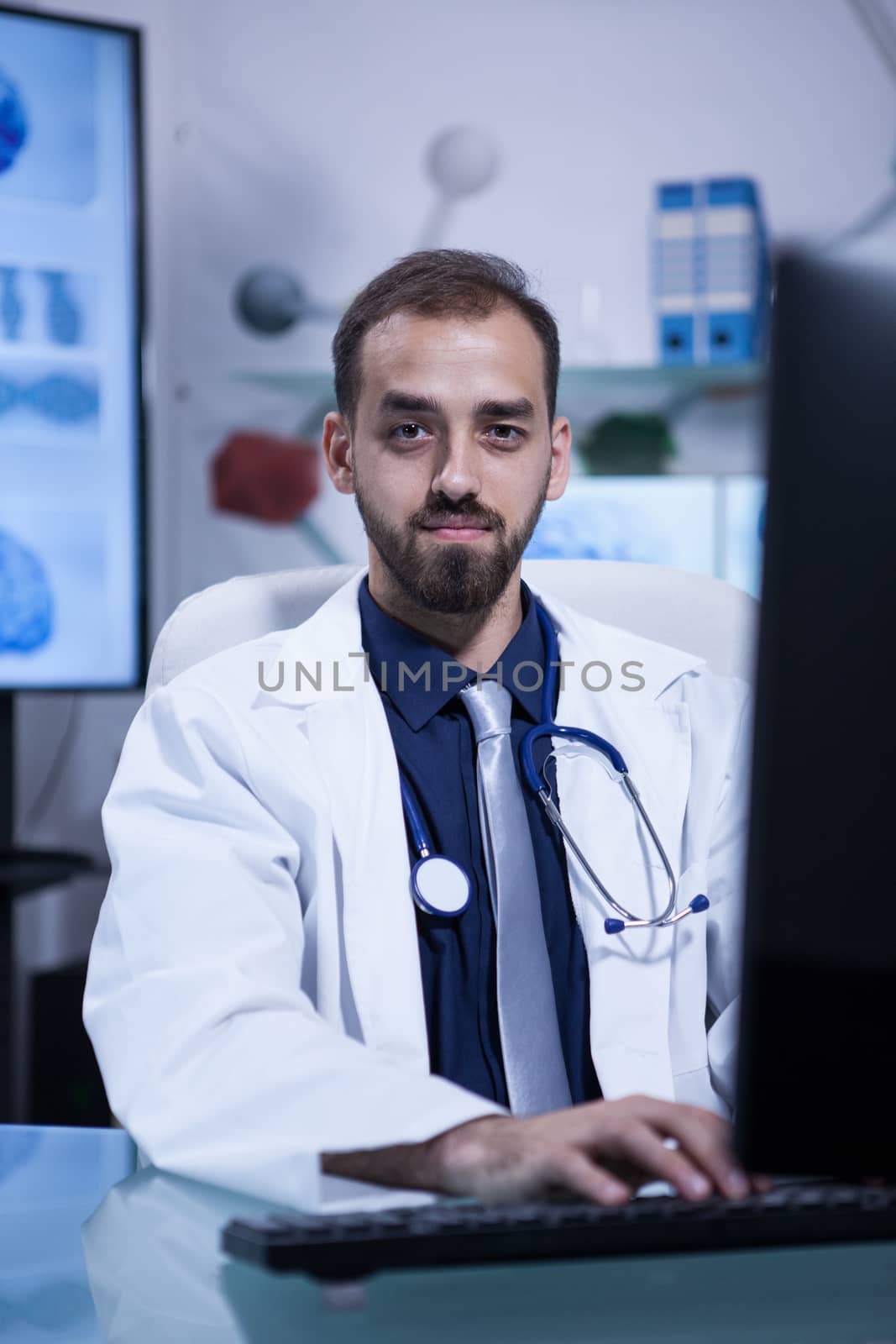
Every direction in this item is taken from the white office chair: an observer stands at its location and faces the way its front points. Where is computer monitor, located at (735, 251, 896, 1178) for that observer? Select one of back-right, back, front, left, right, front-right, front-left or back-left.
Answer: front

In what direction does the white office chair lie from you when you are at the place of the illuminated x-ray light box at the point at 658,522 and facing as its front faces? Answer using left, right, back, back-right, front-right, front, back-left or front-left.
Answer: front

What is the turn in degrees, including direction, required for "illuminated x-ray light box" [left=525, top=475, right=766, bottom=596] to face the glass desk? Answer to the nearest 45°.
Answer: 0° — it already faces it

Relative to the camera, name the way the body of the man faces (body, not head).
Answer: toward the camera

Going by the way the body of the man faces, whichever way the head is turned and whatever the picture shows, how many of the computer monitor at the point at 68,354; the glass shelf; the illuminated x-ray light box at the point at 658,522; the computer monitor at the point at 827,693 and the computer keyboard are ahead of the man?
2

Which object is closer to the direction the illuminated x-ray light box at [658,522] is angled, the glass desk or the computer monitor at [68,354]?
the glass desk

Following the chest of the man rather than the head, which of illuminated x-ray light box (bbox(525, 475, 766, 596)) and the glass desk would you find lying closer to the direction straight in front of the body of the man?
the glass desk

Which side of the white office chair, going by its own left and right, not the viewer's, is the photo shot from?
front

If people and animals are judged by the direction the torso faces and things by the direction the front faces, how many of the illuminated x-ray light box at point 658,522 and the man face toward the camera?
2

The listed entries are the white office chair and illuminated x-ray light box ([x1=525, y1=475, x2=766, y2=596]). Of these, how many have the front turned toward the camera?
2

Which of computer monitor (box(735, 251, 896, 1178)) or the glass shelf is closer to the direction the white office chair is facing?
the computer monitor

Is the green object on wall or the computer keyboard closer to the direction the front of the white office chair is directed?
the computer keyboard

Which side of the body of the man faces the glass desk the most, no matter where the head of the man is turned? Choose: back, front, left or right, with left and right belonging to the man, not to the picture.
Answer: front

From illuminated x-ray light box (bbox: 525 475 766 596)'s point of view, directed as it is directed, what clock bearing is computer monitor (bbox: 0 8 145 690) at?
The computer monitor is roughly at 2 o'clock from the illuminated x-ray light box.
